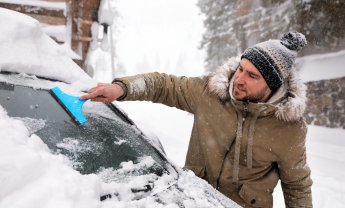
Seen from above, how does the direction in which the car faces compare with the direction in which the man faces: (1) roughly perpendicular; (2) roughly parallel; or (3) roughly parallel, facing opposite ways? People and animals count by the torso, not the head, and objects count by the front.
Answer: roughly perpendicular

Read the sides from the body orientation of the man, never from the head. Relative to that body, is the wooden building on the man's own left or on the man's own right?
on the man's own right

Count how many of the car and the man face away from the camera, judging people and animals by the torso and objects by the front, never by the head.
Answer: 0

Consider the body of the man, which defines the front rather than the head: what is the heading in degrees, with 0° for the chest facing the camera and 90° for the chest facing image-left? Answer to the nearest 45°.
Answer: approximately 45°

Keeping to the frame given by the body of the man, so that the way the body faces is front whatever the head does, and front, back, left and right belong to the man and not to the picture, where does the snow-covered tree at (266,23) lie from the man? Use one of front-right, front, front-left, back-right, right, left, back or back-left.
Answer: back-right

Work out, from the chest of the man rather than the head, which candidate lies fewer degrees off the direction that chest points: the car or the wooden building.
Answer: the car

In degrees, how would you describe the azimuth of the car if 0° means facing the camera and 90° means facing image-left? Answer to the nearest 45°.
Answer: approximately 315°
